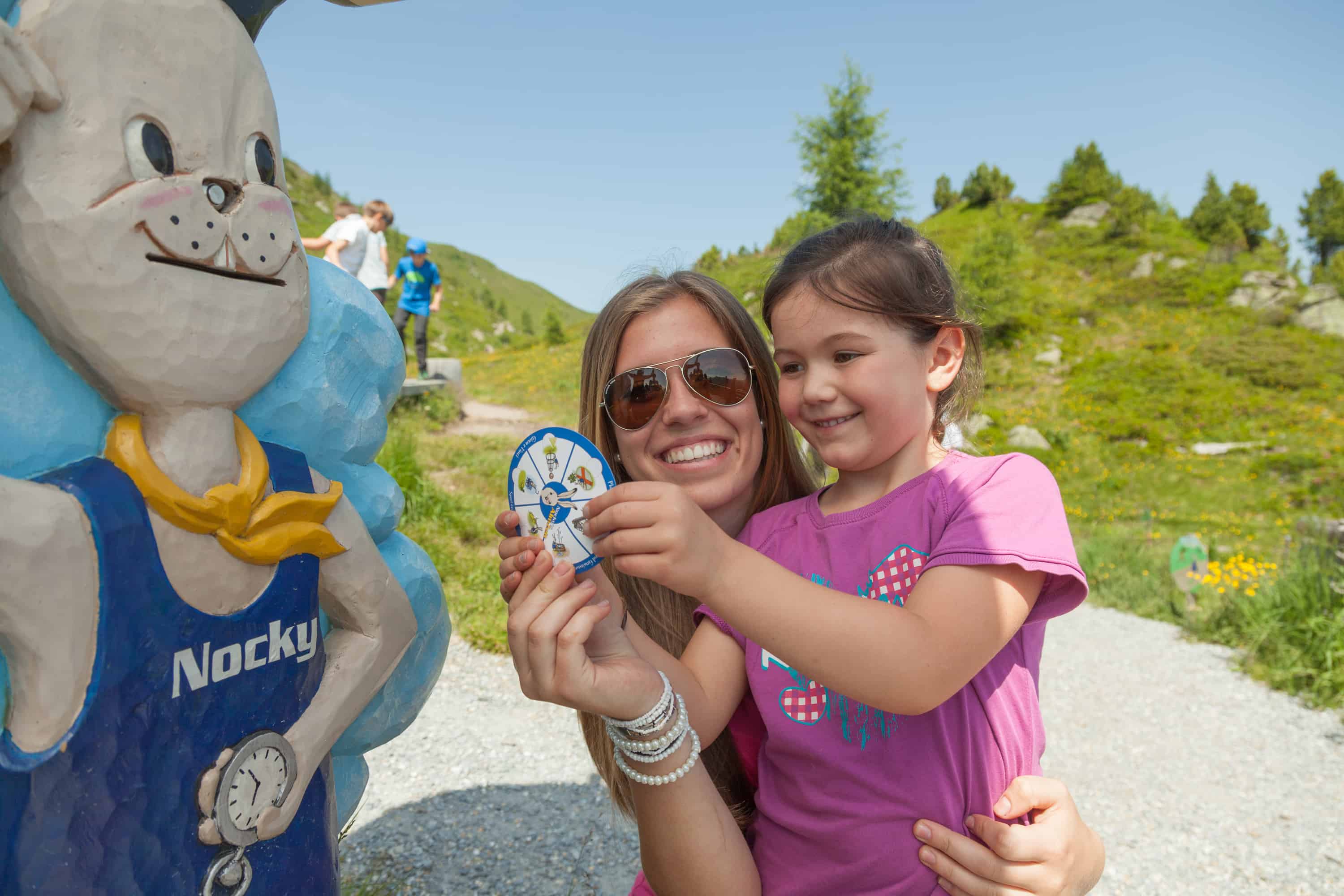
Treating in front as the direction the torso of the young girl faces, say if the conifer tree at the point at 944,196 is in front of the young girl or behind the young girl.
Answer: behind

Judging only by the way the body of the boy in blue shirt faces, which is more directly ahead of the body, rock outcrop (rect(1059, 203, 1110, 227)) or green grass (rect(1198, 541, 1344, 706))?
the green grass

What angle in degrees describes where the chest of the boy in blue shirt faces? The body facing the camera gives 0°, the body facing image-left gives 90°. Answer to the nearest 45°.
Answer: approximately 0°

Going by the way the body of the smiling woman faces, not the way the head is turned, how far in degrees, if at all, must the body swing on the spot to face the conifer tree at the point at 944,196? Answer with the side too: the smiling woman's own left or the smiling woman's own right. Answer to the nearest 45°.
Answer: approximately 180°

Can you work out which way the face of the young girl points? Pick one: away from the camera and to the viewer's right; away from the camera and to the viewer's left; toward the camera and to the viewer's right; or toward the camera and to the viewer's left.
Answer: toward the camera and to the viewer's left

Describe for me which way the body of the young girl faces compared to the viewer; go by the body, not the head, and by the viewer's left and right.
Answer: facing the viewer and to the left of the viewer

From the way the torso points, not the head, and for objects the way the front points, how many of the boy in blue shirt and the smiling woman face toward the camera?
2

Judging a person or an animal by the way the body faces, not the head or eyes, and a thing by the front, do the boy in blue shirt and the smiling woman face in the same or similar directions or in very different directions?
same or similar directions

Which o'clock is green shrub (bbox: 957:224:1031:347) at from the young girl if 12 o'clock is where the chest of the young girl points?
The green shrub is roughly at 5 o'clock from the young girl.

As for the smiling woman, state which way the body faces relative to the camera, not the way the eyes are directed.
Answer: toward the camera

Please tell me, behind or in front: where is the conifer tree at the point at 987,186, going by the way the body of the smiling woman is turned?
behind

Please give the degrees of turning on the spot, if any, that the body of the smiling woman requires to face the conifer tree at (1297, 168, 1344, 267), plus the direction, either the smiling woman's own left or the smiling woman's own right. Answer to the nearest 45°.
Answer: approximately 135° to the smiling woman's own left

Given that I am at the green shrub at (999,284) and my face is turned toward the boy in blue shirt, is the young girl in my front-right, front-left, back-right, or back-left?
front-left
